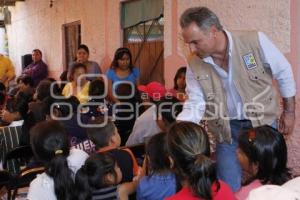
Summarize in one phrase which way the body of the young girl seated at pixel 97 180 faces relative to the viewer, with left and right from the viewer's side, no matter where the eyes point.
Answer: facing away from the viewer and to the right of the viewer

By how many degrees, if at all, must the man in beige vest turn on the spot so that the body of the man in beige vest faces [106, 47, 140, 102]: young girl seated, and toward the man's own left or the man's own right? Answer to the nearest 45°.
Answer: approximately 90° to the man's own right

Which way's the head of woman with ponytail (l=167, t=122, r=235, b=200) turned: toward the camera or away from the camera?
away from the camera
